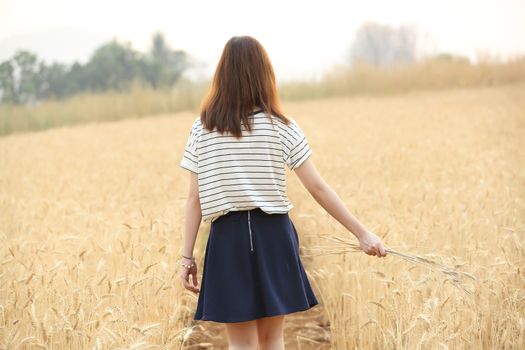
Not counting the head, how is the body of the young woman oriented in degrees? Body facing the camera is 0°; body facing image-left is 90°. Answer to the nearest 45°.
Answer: approximately 180°

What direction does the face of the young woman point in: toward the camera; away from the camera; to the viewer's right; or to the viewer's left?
away from the camera
